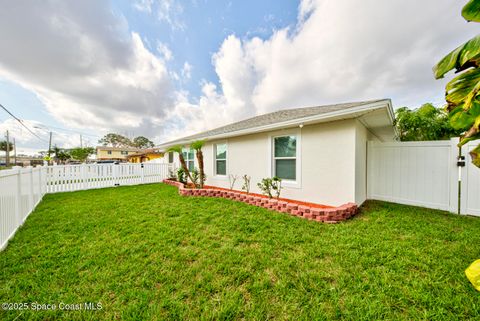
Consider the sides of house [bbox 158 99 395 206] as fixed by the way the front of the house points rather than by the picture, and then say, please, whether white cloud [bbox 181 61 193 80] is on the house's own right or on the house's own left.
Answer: on the house's own right

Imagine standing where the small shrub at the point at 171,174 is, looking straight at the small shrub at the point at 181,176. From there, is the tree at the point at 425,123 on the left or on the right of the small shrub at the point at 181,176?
left
